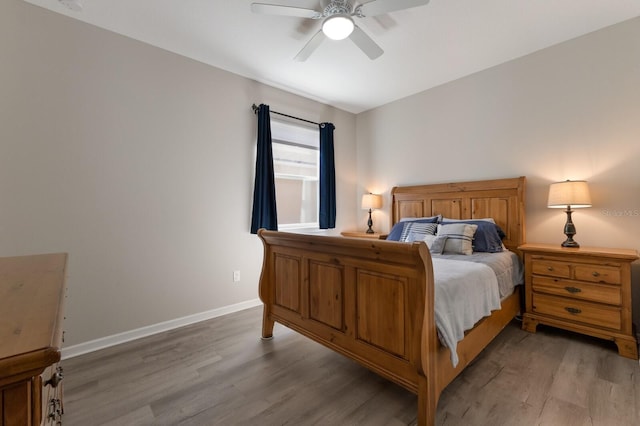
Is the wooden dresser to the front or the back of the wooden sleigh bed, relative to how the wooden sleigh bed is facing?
to the front

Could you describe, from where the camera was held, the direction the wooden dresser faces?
facing to the right of the viewer

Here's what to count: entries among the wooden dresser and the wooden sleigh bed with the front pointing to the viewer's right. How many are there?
1

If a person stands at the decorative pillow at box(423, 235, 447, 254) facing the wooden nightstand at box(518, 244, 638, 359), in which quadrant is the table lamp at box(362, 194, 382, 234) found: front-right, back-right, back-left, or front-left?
back-left

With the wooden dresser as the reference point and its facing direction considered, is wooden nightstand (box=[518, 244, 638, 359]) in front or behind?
in front

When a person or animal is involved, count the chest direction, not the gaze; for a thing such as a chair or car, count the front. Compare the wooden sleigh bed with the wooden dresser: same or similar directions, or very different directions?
very different directions

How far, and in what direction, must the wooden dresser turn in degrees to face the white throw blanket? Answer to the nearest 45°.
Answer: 0° — it already faces it

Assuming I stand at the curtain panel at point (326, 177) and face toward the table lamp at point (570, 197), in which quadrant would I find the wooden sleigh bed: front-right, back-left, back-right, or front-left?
front-right

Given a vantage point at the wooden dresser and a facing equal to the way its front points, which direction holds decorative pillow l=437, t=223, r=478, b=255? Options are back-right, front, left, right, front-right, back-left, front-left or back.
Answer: front

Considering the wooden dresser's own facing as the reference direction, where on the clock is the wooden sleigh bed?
The wooden sleigh bed is roughly at 12 o'clock from the wooden dresser.

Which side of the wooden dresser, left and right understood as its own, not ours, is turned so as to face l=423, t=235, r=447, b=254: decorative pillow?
front

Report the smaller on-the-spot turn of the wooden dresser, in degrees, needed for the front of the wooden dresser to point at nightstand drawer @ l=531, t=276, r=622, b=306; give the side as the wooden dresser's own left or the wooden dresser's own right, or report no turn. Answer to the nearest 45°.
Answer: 0° — it already faces it

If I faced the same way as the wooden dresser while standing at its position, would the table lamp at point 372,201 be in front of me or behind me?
in front

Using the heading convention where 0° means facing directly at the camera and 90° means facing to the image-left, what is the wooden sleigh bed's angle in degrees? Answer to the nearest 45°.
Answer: approximately 45°
